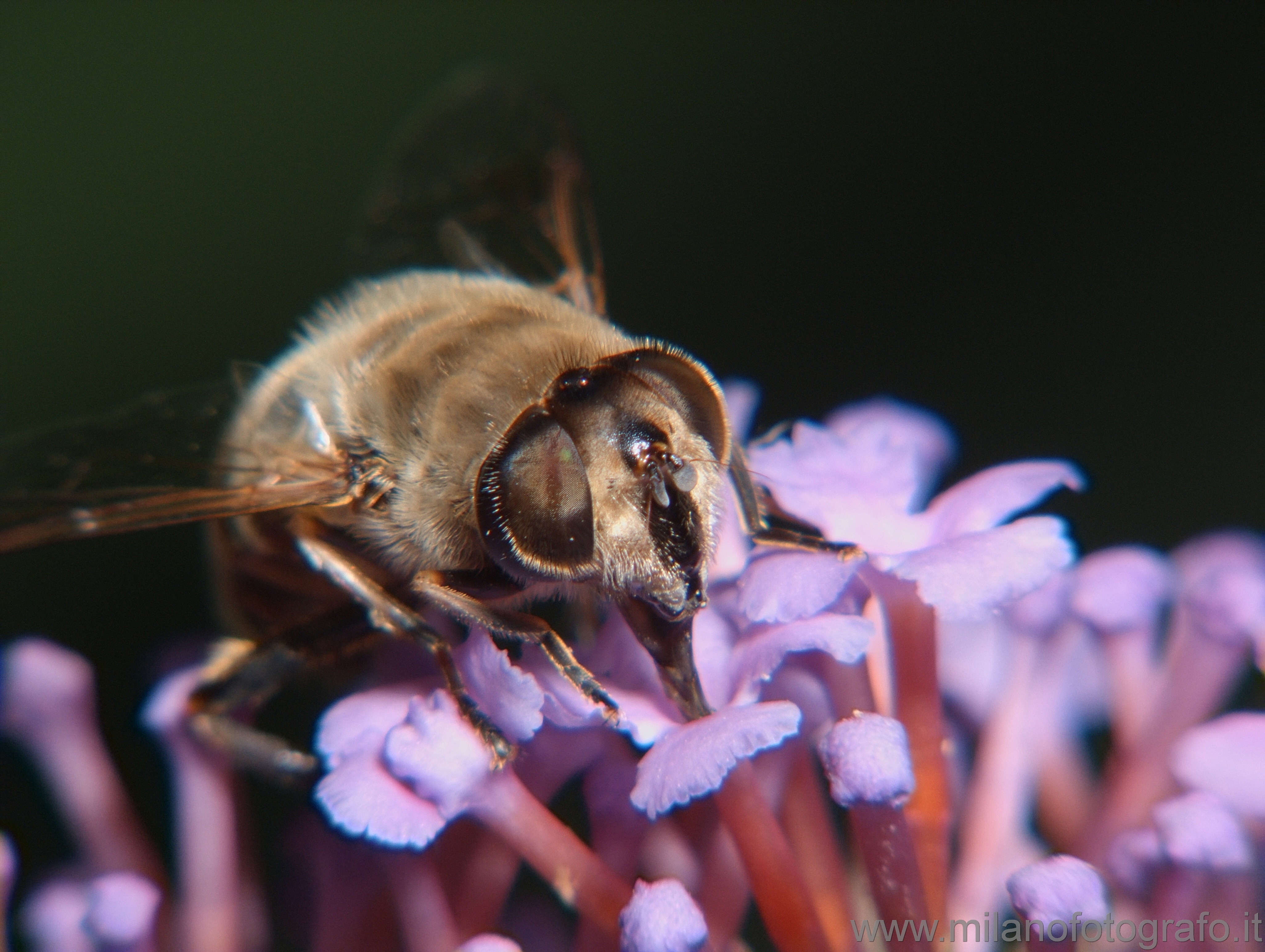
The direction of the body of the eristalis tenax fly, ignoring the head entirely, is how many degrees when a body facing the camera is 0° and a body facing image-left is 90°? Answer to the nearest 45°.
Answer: approximately 315°
